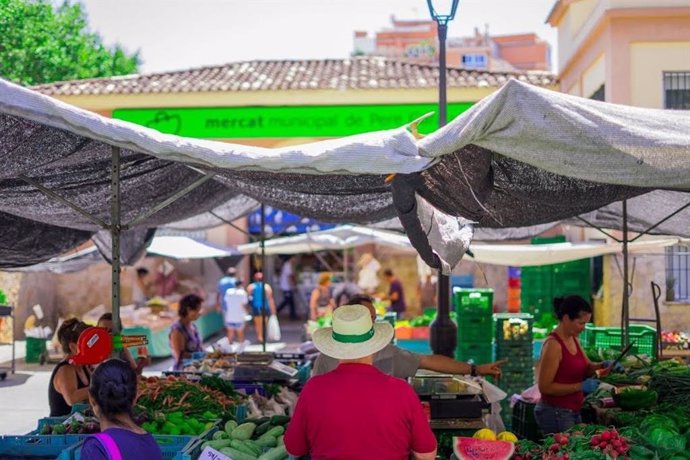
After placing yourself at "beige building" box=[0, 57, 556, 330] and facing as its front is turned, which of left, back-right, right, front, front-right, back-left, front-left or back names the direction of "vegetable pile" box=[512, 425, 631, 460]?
front

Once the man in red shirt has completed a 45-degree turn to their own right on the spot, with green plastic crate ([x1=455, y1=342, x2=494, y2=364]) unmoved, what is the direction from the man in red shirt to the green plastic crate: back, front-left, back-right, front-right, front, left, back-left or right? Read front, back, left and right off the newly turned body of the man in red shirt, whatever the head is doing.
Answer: front-left

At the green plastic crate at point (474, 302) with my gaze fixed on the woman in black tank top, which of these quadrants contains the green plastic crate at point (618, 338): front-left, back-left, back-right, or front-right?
front-left

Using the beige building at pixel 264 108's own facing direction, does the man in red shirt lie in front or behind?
in front

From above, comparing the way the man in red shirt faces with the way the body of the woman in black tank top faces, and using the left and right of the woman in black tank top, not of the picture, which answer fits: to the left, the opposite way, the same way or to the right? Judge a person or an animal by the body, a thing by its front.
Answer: to the left

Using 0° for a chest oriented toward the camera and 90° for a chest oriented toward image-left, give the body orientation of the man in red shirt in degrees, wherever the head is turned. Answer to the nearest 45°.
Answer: approximately 180°

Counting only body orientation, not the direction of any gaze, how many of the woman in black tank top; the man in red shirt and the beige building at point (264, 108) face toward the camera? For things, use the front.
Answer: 1

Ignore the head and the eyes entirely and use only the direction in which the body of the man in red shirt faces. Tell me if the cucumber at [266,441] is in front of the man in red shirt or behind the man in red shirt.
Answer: in front

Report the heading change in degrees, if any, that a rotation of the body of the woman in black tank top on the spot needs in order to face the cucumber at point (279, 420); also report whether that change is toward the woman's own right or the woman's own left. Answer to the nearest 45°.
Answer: approximately 45° to the woman's own right

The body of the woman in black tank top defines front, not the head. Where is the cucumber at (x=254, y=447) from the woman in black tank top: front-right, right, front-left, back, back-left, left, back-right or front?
front-right

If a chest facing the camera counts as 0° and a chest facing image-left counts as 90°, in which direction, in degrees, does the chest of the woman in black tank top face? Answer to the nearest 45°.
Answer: approximately 270°

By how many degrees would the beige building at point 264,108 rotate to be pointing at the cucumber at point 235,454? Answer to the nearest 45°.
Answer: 0° — it already faces it

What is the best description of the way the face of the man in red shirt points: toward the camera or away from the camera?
away from the camera

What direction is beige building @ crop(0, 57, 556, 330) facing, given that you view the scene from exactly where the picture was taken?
facing the viewer

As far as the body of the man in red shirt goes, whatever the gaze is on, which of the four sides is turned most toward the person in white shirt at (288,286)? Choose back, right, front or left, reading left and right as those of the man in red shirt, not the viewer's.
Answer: front
